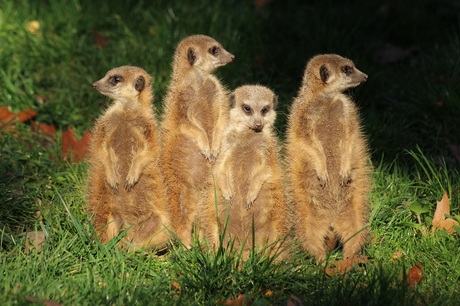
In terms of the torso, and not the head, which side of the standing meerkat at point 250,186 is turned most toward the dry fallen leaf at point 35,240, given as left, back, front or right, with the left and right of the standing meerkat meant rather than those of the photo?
right

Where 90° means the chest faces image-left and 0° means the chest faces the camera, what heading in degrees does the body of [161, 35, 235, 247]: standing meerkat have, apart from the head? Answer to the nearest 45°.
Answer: approximately 315°

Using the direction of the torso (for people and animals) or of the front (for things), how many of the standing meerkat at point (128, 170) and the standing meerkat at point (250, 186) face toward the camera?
2

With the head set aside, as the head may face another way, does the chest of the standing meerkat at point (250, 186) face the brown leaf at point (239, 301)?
yes

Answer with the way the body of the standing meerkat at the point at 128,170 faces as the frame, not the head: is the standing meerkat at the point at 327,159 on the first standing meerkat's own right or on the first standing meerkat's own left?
on the first standing meerkat's own left

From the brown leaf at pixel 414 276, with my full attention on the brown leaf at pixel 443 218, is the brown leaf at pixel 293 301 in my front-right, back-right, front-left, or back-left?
back-left

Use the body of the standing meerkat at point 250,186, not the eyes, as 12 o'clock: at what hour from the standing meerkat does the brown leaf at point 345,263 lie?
The brown leaf is roughly at 10 o'clock from the standing meerkat.
